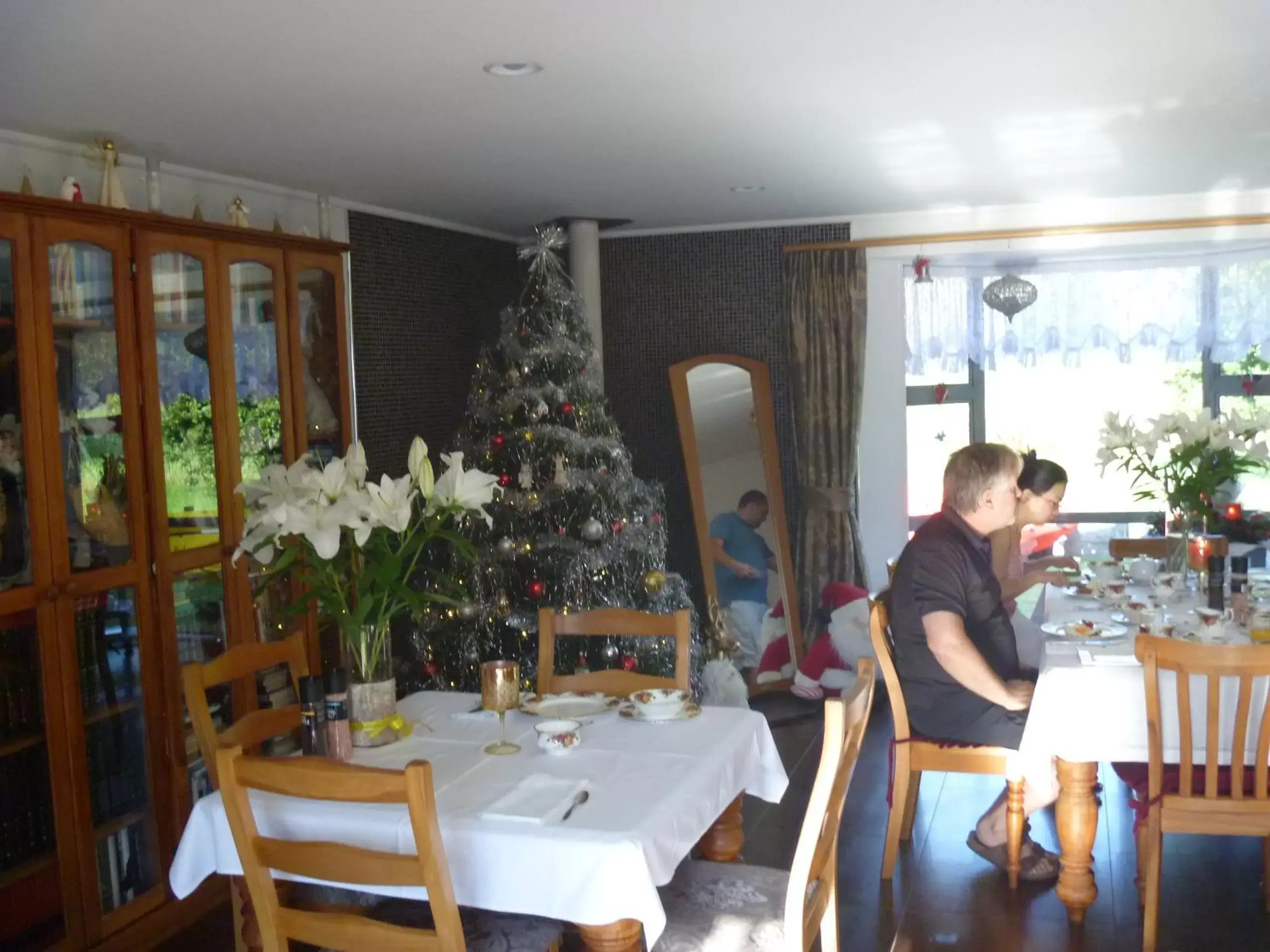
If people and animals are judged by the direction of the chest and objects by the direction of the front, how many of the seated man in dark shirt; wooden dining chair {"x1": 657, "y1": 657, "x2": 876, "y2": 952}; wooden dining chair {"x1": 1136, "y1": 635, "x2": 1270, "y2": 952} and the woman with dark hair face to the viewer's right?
2

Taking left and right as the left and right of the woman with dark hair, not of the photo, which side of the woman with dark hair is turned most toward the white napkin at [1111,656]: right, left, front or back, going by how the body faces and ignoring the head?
right

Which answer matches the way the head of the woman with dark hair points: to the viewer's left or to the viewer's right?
to the viewer's right

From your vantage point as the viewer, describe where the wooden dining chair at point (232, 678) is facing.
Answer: facing the viewer and to the right of the viewer

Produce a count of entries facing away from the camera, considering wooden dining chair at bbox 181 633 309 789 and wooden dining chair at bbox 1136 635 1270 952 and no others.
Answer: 1

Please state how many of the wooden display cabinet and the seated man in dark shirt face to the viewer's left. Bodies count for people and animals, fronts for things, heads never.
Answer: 0

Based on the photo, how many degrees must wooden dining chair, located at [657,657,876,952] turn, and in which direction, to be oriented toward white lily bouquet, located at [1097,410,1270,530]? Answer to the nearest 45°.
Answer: approximately 135° to its right

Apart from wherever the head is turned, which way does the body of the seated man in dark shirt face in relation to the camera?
to the viewer's right

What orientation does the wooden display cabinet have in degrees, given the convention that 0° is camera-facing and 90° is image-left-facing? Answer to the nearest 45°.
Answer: approximately 315°

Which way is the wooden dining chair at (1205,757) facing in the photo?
away from the camera

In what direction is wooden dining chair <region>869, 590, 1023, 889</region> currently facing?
to the viewer's right

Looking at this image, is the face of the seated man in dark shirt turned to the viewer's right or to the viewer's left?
to the viewer's right

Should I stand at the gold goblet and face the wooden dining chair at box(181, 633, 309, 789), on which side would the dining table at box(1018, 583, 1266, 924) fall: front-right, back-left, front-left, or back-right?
back-right

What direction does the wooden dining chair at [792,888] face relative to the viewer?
to the viewer's left

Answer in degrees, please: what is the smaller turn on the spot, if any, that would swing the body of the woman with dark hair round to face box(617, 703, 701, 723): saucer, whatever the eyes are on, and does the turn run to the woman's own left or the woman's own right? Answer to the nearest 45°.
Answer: approximately 90° to the woman's own right

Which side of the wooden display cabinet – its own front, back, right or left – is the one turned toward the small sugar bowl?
front

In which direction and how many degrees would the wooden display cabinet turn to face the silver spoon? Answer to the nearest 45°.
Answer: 0° — it already faces it

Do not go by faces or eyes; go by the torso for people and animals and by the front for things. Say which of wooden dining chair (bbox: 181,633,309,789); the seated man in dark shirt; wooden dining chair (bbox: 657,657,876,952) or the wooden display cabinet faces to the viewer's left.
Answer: wooden dining chair (bbox: 657,657,876,952)
